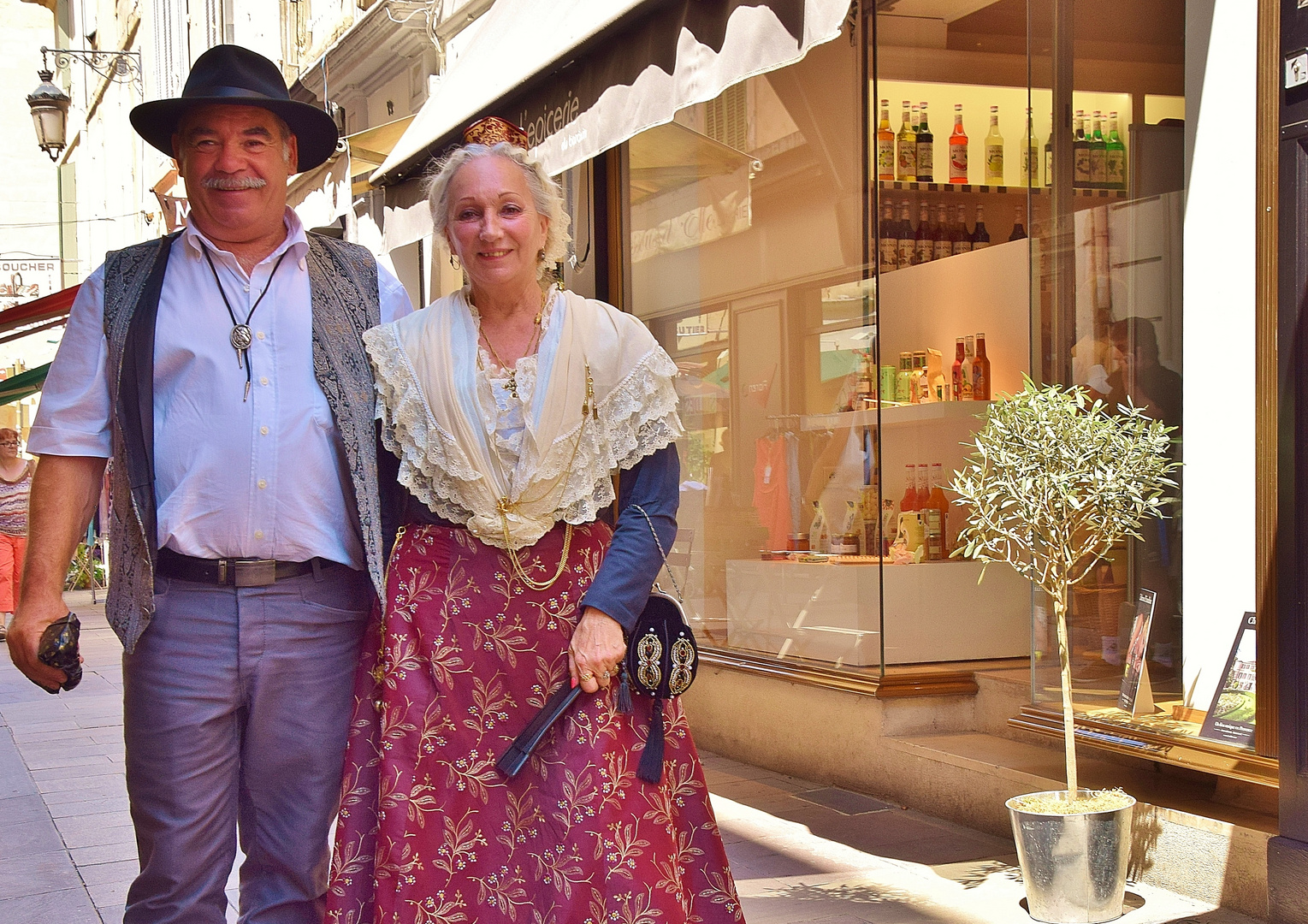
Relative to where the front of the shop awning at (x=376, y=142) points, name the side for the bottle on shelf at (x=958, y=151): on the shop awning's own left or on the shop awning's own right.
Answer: on the shop awning's own left

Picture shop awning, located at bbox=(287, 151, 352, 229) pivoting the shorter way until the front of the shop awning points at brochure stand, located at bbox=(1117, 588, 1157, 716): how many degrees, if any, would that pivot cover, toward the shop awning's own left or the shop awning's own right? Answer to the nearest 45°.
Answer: approximately 45° to the shop awning's own left

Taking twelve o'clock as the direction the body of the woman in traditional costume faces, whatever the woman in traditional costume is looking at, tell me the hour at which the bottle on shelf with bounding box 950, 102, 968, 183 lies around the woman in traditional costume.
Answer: The bottle on shelf is roughly at 7 o'clock from the woman in traditional costume.

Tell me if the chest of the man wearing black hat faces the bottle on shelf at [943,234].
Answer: no

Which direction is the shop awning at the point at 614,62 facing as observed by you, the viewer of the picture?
facing the viewer and to the left of the viewer

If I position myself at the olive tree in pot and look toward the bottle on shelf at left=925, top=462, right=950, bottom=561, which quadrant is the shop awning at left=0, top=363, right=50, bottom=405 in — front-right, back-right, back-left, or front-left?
front-left

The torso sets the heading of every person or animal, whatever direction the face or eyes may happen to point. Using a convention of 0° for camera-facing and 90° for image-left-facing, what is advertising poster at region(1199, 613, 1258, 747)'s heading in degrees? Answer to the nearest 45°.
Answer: approximately 45°

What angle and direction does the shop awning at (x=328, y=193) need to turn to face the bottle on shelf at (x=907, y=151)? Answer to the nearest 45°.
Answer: approximately 90° to its left

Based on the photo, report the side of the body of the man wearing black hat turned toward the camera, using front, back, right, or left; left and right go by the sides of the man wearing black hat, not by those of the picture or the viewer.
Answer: front

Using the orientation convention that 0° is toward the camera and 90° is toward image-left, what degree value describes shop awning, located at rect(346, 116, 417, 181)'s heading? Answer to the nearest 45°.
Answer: approximately 45°

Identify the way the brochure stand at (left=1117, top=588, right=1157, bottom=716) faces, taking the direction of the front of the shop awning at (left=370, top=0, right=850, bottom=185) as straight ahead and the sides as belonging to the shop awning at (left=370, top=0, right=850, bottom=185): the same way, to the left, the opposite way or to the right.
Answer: the same way

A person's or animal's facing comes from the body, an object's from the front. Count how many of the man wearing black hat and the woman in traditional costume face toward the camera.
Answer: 2

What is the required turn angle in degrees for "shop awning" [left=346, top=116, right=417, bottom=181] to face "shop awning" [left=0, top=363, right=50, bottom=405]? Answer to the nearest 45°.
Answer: approximately 90° to its right

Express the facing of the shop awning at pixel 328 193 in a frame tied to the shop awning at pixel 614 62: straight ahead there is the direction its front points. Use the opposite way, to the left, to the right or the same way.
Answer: the same way

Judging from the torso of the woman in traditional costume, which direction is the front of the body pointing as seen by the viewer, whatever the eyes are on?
toward the camera

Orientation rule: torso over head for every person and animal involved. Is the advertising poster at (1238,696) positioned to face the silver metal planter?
yes

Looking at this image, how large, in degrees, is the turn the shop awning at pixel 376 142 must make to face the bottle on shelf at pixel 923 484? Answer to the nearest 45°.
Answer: approximately 90° to its left

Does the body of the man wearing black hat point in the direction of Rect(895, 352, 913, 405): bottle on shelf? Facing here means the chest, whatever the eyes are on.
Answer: no

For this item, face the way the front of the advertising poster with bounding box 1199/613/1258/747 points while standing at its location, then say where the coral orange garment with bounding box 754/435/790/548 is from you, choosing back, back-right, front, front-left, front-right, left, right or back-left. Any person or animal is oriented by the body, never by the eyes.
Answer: right

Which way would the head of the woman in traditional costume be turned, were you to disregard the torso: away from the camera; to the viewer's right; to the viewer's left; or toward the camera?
toward the camera

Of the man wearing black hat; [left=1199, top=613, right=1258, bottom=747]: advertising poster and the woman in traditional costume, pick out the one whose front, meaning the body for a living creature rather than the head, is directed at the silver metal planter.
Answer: the advertising poster
